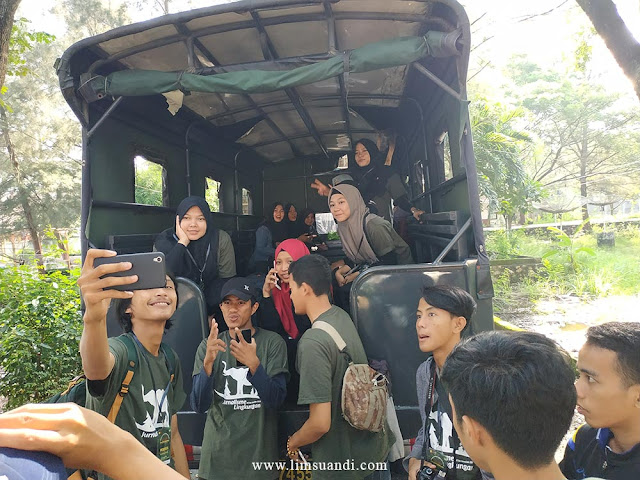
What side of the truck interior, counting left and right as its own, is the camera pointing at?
back

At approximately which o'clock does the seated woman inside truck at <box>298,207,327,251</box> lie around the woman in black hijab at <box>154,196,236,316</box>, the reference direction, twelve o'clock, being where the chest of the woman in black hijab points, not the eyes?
The seated woman inside truck is roughly at 7 o'clock from the woman in black hijab.

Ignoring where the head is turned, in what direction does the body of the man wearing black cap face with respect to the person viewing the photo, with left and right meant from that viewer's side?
facing the viewer

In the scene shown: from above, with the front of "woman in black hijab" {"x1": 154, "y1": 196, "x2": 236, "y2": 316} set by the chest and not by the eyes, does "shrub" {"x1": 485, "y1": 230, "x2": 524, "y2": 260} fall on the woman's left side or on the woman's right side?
on the woman's left side

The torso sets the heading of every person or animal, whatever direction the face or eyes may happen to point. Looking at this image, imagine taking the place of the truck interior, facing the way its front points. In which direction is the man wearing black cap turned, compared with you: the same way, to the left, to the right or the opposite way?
the opposite way

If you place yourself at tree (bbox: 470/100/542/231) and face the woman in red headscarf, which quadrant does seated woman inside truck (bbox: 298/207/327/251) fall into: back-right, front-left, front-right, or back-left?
front-right

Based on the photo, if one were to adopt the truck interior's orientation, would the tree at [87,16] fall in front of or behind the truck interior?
in front

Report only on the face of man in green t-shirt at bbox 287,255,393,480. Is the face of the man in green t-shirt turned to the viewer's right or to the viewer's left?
to the viewer's left

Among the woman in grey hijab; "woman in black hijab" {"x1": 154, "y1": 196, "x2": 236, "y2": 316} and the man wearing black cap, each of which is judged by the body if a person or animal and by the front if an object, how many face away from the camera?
0

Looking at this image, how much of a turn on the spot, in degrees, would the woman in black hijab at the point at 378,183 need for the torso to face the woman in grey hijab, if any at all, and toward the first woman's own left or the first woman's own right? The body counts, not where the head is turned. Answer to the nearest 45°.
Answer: approximately 45° to the first woman's own left

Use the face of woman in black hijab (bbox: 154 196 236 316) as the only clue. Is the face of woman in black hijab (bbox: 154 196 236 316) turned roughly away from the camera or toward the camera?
toward the camera
